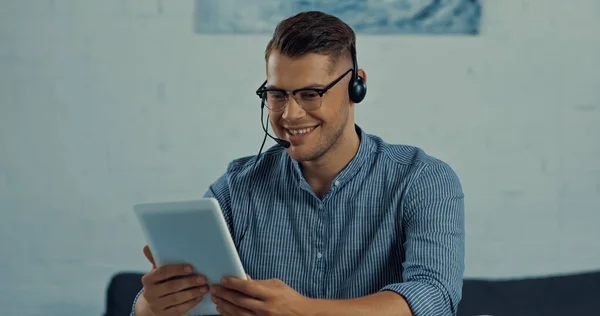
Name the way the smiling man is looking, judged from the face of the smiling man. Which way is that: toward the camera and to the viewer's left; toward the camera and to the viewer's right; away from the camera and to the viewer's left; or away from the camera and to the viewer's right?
toward the camera and to the viewer's left

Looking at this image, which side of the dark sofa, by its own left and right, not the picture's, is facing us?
front
